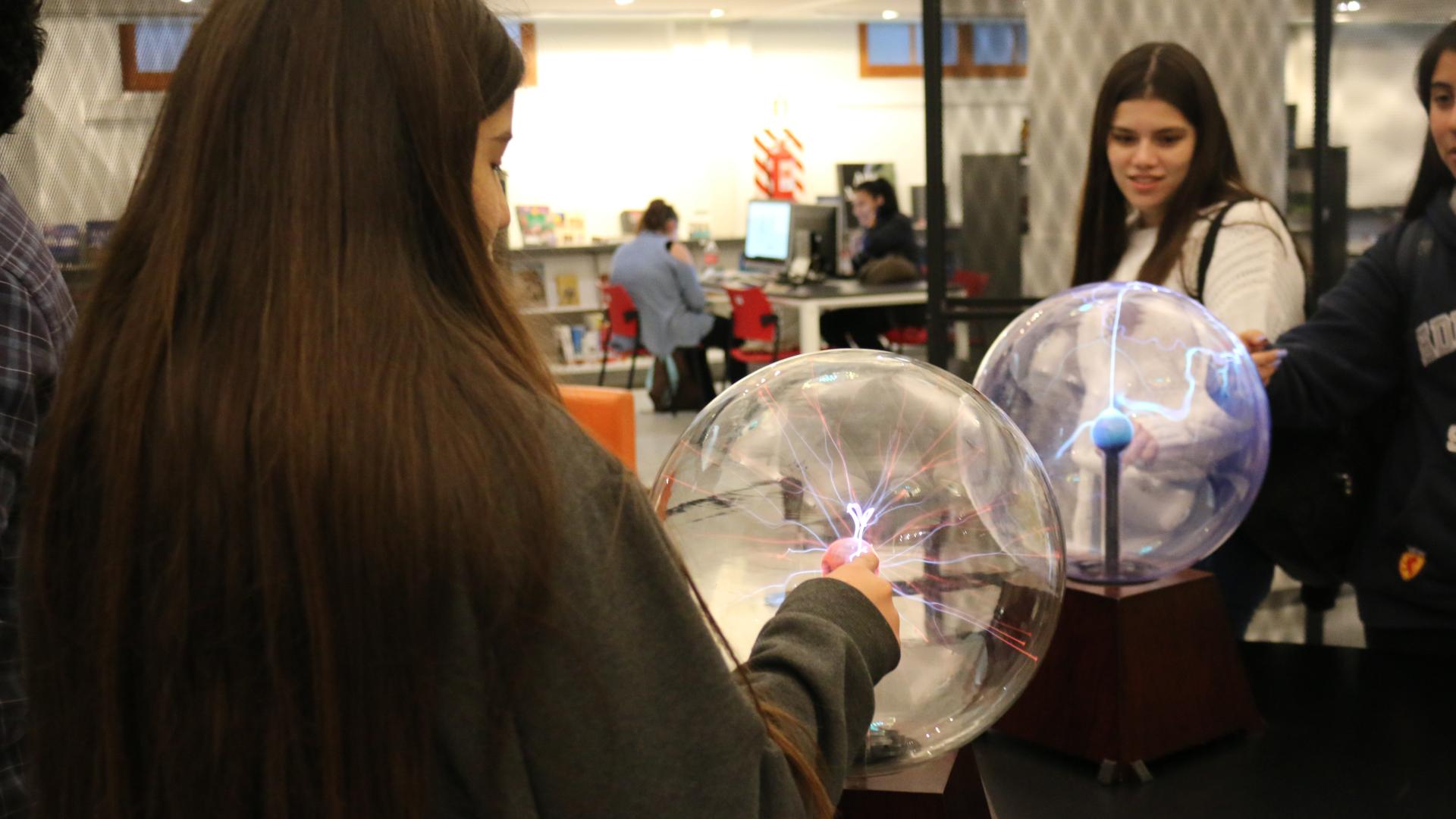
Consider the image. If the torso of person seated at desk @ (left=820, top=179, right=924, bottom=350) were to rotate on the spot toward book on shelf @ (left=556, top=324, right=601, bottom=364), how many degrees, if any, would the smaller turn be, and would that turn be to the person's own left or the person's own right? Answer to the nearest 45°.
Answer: approximately 45° to the person's own right

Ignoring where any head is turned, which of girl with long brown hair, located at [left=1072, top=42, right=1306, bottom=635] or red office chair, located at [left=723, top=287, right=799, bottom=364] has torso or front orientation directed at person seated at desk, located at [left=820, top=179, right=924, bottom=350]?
the red office chair

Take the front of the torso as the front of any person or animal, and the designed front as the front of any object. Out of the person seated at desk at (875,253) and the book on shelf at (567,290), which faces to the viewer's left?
the person seated at desk

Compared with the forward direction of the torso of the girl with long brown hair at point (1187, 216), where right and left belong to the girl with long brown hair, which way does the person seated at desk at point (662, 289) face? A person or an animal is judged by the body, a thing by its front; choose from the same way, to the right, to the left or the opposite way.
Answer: the opposite way

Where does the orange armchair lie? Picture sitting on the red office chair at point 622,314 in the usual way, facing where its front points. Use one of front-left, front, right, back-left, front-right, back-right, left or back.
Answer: back-right

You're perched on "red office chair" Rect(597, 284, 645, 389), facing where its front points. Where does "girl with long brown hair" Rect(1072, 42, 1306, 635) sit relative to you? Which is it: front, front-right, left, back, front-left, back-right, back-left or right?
back-right

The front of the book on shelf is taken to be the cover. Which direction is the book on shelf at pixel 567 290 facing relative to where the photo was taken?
toward the camera

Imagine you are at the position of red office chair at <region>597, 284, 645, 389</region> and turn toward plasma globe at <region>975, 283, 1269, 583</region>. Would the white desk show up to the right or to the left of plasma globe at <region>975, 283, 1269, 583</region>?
left

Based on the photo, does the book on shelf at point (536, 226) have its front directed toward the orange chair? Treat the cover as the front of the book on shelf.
yes

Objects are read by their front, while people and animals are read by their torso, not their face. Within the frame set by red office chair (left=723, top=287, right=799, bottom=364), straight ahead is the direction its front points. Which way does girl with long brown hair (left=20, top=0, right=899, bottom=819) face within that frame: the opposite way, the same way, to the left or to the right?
the same way

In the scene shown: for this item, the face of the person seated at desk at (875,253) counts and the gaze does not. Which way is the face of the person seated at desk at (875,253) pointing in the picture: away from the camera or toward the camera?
toward the camera

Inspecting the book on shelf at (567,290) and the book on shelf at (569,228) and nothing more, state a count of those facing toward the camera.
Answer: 2

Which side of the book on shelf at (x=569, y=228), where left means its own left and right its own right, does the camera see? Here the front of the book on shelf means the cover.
front

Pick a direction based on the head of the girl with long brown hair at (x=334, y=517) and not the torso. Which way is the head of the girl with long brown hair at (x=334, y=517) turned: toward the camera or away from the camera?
away from the camera

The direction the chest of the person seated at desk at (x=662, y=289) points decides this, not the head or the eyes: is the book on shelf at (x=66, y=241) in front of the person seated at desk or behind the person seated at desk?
behind
